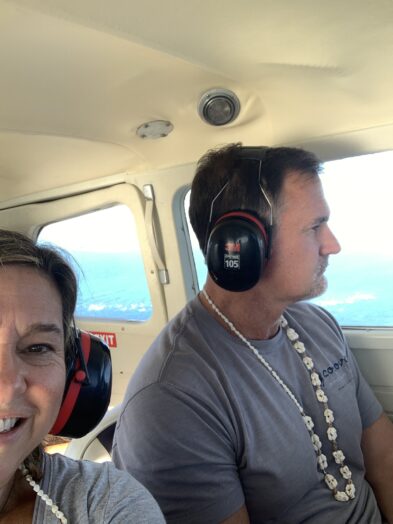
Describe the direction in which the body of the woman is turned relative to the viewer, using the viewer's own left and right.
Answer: facing the viewer

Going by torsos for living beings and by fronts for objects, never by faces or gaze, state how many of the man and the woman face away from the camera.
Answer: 0

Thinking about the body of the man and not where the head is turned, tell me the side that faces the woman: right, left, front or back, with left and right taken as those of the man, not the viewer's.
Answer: right

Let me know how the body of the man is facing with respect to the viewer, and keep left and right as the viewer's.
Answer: facing the viewer and to the right of the viewer

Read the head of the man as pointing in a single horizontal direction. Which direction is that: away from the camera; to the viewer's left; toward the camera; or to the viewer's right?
to the viewer's right

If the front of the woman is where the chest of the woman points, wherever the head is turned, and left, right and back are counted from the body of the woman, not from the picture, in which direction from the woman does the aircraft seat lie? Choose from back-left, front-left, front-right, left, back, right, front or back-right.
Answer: back
